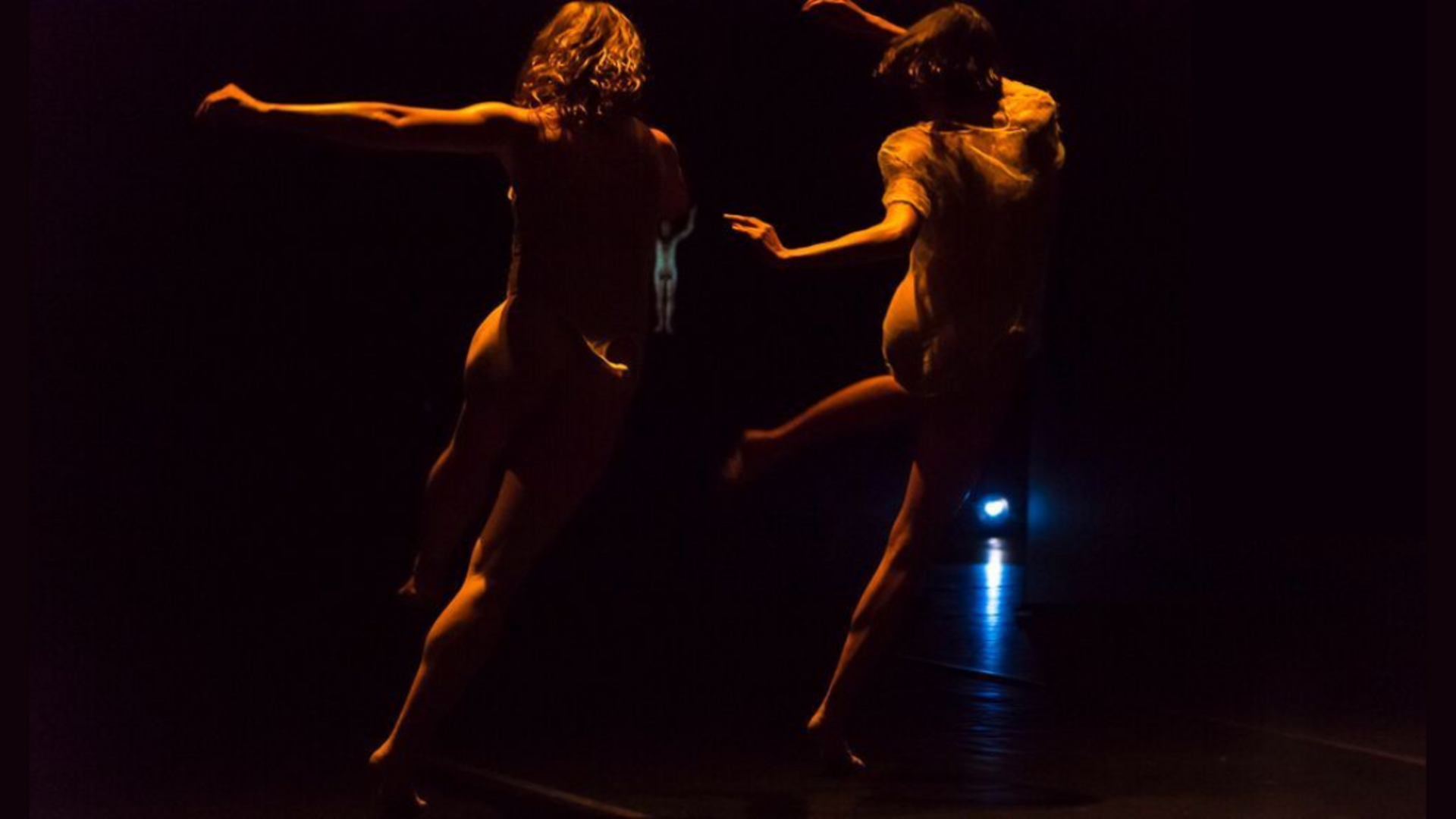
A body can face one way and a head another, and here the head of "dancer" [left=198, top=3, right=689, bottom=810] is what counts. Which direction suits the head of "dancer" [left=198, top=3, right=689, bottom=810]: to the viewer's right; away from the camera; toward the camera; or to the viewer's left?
away from the camera

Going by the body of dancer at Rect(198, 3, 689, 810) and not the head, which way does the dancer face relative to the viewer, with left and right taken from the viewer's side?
facing away from the viewer

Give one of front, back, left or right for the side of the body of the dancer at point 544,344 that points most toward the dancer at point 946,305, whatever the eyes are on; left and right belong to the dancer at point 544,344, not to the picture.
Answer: right
